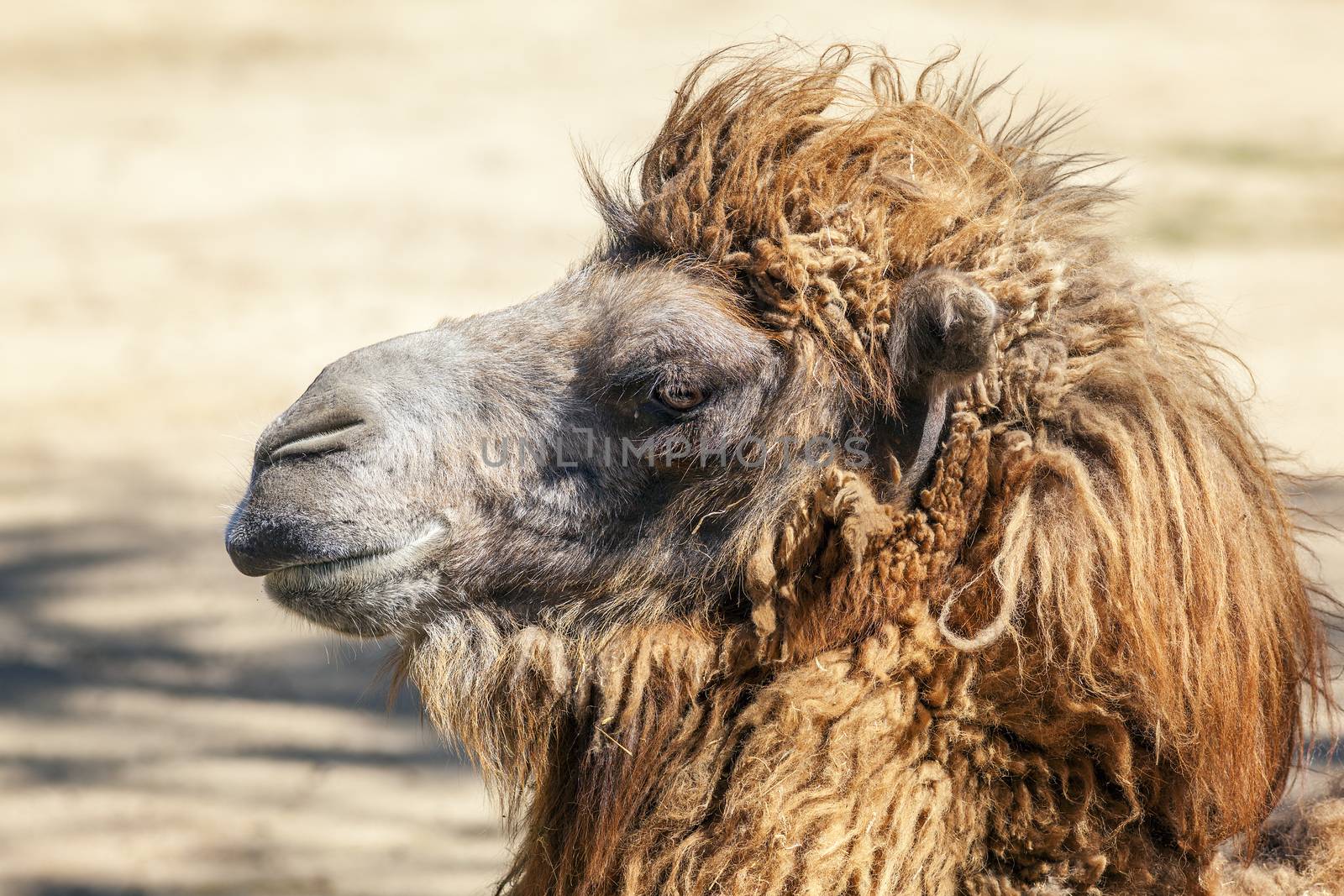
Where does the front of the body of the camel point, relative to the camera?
to the viewer's left
